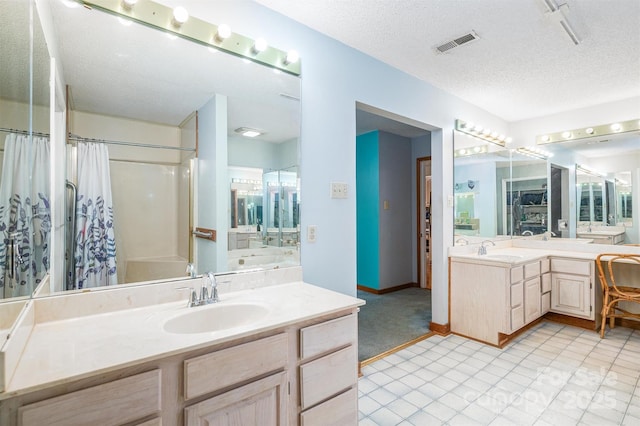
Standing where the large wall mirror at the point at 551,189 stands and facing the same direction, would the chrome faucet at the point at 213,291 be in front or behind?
in front

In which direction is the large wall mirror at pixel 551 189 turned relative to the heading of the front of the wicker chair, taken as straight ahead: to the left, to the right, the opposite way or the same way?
the opposite way

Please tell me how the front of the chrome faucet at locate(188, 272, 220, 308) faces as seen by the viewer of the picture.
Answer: facing the viewer and to the right of the viewer

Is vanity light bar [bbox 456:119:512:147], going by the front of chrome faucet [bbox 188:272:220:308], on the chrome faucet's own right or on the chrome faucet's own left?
on the chrome faucet's own left

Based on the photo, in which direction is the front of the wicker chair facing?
away from the camera

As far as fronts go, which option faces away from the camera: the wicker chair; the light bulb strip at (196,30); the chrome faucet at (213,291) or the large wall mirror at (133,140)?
the wicker chair

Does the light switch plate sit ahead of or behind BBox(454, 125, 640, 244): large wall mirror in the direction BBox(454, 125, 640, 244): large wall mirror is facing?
ahead

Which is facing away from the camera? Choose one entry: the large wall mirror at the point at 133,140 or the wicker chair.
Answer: the wicker chair
